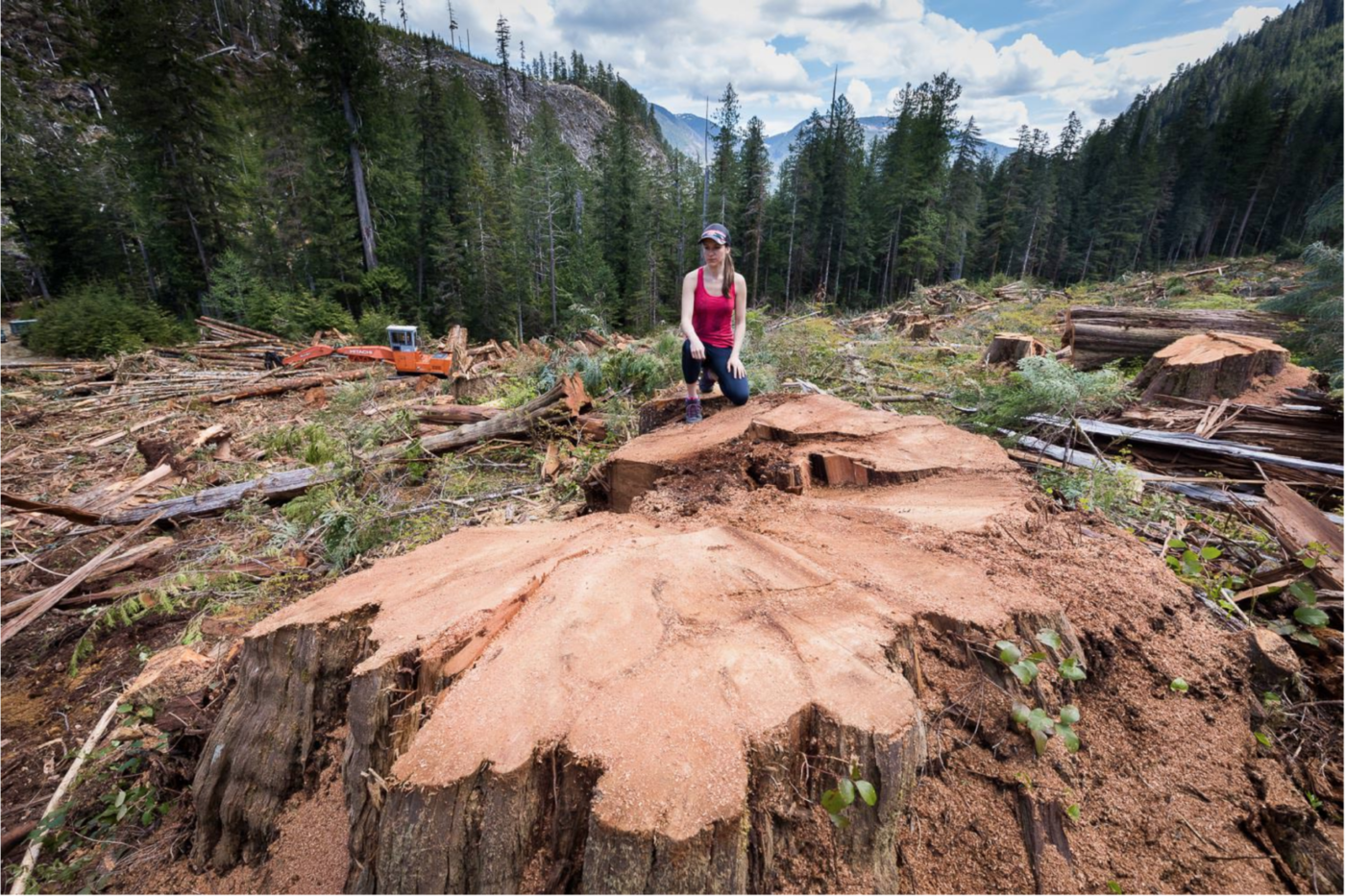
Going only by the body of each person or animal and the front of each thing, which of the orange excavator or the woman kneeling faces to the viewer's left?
the orange excavator

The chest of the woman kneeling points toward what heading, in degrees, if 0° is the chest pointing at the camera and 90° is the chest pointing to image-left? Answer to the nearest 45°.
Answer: approximately 0°

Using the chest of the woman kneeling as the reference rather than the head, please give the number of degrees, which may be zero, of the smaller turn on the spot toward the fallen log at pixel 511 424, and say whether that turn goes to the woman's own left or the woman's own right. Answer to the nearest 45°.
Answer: approximately 135° to the woman's own right

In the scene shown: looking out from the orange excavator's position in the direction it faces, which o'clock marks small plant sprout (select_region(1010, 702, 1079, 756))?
The small plant sprout is roughly at 9 o'clock from the orange excavator.

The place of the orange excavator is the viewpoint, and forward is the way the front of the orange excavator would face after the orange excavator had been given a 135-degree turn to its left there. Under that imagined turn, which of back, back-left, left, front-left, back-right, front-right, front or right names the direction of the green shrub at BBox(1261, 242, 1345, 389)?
front

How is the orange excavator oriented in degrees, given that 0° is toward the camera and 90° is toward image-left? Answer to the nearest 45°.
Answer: approximately 90°

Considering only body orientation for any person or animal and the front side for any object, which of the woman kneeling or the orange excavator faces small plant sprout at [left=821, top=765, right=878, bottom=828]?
the woman kneeling

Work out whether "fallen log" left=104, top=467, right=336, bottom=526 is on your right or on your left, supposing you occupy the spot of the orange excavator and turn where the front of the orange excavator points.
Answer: on your left

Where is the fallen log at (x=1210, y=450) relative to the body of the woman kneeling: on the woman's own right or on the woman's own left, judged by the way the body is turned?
on the woman's own left

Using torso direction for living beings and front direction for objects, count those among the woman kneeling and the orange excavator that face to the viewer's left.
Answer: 1

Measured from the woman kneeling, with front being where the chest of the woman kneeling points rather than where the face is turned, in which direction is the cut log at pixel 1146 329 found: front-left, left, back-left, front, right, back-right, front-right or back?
back-left

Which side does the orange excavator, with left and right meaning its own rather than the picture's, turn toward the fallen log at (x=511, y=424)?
left

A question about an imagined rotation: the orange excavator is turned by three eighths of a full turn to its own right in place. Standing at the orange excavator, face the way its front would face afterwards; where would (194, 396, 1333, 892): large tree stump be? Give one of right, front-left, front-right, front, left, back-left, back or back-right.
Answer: back-right
